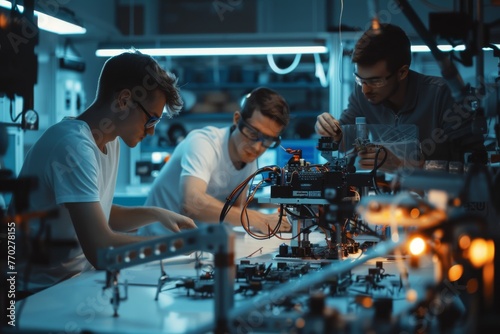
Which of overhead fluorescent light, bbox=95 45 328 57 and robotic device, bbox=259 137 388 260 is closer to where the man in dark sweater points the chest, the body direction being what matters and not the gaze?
the robotic device

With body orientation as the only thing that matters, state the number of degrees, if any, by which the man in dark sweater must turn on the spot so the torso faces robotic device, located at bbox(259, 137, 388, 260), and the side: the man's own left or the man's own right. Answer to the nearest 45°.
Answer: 0° — they already face it

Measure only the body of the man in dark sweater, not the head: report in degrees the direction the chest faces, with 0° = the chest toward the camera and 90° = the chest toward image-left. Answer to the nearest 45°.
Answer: approximately 45°

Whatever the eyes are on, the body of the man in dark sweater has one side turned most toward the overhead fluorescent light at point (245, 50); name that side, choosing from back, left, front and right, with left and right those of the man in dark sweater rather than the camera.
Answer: right

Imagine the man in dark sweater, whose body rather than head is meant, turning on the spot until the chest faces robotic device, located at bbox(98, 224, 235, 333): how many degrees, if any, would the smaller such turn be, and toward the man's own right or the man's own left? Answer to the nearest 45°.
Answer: approximately 45° to the man's own left

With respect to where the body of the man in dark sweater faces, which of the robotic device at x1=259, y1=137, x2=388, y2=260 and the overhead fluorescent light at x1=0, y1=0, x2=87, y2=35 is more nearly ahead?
the robotic device

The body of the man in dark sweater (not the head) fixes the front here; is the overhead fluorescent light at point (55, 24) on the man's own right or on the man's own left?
on the man's own right

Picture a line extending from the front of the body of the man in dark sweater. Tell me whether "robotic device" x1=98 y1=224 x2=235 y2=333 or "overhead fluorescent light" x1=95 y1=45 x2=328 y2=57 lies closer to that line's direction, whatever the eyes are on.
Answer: the robotic device
